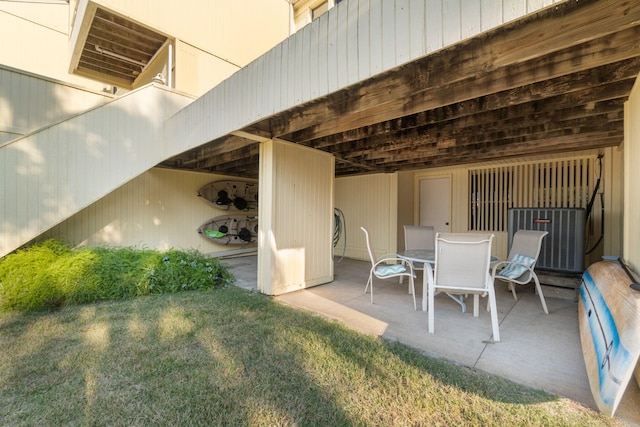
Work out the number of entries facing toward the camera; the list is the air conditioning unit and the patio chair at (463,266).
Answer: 1

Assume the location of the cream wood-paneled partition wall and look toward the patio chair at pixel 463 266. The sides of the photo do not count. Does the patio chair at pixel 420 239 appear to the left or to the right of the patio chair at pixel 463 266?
left

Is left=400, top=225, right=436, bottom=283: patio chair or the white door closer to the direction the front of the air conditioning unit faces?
the patio chair

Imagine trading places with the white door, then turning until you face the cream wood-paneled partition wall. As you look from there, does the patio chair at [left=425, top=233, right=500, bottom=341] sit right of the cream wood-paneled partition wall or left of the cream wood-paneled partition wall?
left

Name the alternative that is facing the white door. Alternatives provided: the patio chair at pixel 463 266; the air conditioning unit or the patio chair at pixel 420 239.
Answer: the patio chair at pixel 463 266

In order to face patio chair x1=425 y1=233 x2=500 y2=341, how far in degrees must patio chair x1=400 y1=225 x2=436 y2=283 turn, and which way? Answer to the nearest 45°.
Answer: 0° — it already faces it

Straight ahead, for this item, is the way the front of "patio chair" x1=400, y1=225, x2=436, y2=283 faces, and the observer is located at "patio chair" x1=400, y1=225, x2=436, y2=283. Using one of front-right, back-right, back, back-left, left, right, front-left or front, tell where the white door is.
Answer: back

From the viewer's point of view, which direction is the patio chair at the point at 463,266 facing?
away from the camera

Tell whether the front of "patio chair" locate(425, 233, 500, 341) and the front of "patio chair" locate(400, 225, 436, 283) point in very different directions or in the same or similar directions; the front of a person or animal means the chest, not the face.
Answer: very different directions

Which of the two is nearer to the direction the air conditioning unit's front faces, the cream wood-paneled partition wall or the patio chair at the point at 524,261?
the patio chair

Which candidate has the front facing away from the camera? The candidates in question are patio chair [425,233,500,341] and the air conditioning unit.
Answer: the patio chair

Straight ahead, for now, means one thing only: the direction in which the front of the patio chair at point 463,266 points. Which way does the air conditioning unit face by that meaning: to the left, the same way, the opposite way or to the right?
the opposite way

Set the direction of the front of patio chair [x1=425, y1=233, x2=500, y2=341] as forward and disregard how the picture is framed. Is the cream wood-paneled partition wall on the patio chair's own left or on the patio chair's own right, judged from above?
on the patio chair's own left

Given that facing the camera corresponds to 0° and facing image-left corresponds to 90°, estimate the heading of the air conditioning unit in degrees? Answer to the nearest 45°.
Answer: approximately 0°

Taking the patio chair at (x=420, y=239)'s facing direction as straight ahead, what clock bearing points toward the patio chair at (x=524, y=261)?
the patio chair at (x=524, y=261) is roughly at 10 o'clock from the patio chair at (x=420, y=239).

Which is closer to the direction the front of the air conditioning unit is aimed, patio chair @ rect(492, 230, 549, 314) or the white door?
the patio chair

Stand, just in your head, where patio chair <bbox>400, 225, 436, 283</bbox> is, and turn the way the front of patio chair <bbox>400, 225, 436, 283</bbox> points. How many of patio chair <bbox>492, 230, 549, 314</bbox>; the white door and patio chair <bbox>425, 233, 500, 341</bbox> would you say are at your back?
1

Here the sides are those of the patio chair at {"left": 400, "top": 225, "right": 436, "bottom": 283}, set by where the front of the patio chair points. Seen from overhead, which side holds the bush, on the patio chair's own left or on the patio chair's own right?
on the patio chair's own right
